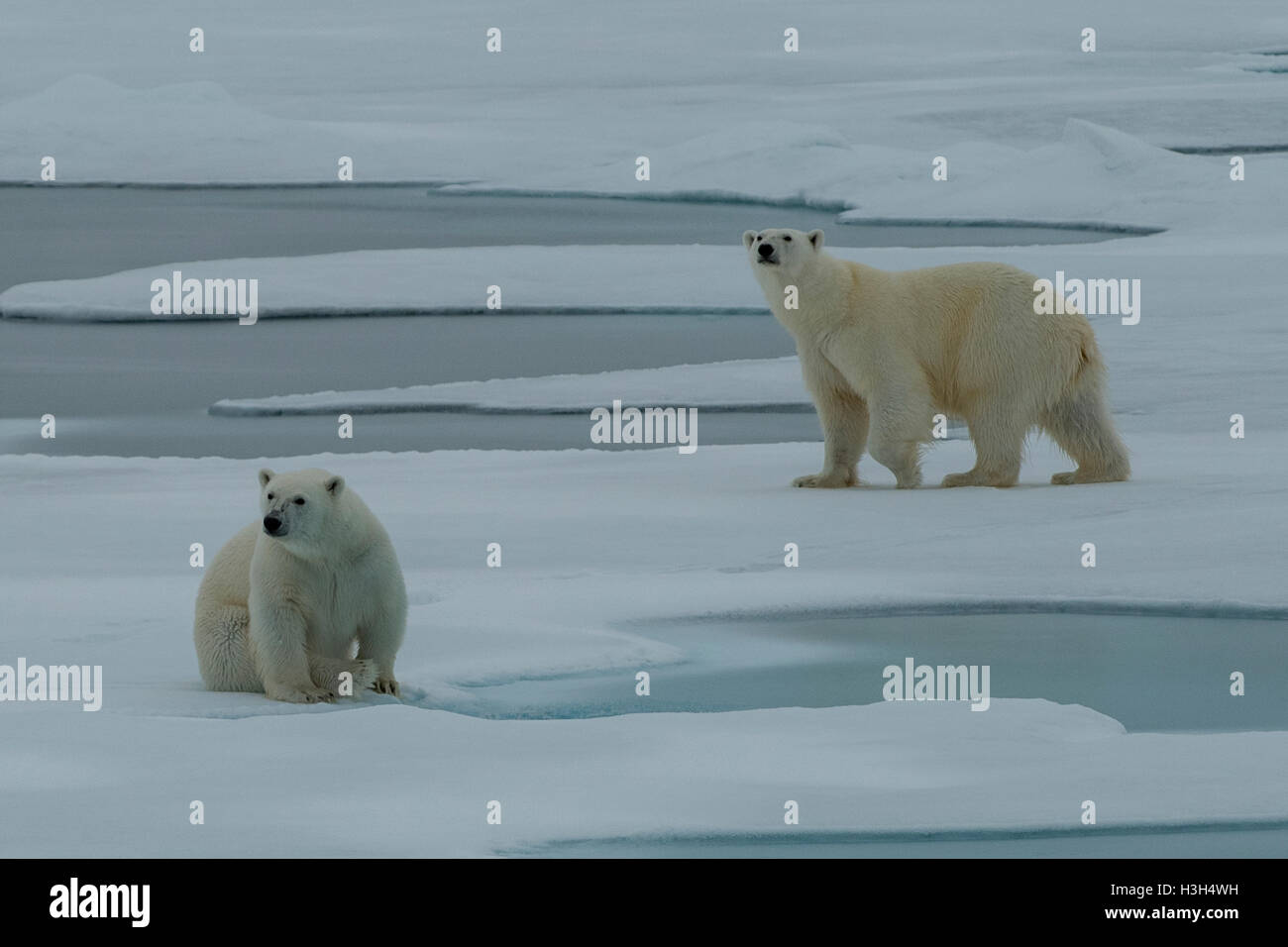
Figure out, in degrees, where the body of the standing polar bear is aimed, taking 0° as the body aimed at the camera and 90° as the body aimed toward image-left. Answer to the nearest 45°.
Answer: approximately 90°

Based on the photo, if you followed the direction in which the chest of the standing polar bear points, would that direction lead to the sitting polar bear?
no

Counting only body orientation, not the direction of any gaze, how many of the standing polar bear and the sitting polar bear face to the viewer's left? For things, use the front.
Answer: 1

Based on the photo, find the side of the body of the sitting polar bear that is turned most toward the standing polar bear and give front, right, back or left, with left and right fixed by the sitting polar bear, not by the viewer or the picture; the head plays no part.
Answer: left

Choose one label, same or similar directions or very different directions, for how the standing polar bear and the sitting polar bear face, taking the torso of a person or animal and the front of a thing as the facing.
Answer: very different directions

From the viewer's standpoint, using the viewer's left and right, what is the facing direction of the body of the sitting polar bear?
facing the viewer and to the right of the viewer
